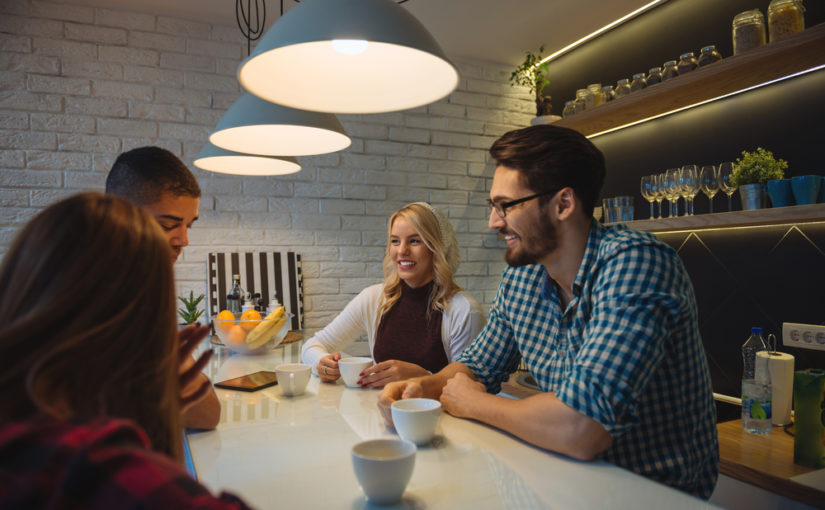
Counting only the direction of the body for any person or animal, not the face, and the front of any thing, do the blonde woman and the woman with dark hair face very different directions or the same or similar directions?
very different directions

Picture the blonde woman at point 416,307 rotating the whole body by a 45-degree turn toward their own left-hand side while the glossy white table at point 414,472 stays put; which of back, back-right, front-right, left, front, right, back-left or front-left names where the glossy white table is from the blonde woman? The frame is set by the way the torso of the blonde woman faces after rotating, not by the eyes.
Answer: front

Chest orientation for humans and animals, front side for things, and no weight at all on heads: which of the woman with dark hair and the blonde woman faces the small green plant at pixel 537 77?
the woman with dark hair

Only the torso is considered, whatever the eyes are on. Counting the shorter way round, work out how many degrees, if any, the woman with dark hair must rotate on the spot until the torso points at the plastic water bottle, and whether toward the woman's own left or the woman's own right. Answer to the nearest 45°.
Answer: approximately 45° to the woman's own right

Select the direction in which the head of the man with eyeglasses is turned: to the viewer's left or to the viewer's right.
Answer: to the viewer's left

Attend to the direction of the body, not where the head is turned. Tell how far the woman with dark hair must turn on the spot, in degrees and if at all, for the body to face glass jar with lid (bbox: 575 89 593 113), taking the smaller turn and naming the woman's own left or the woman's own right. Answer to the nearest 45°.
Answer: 0° — they already face it

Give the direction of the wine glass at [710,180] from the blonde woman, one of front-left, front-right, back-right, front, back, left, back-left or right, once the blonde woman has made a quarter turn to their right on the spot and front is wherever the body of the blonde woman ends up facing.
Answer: back-right

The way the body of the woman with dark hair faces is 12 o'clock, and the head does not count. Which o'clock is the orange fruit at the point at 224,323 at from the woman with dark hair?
The orange fruit is roughly at 11 o'clock from the woman with dark hair.

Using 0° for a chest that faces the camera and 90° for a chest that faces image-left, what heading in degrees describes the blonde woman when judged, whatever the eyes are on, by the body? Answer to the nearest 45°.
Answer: approximately 45°

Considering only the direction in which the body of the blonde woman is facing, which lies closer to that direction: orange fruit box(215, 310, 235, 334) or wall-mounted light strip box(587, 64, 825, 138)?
the orange fruit

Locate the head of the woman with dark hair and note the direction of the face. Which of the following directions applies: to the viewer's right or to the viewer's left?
to the viewer's right

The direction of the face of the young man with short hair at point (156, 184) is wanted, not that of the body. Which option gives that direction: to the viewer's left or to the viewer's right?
to the viewer's right
